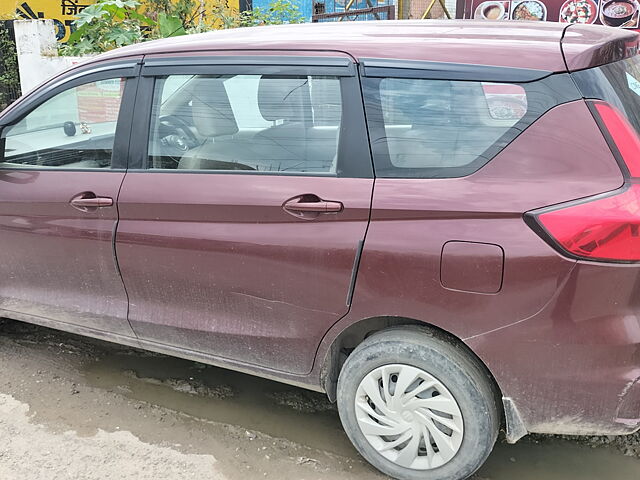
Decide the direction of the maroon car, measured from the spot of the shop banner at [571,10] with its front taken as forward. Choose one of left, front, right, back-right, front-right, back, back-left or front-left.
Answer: front

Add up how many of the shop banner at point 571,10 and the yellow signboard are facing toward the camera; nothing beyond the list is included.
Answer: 2

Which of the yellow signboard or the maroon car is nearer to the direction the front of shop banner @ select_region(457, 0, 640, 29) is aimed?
the maroon car

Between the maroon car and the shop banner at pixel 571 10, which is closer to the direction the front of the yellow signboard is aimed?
the maroon car

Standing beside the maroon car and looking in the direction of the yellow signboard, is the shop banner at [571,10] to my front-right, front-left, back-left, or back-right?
front-right

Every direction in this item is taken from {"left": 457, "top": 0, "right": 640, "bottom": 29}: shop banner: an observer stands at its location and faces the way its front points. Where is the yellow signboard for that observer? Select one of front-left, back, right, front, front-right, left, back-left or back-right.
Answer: right

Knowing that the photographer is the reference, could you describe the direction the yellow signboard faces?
facing the viewer

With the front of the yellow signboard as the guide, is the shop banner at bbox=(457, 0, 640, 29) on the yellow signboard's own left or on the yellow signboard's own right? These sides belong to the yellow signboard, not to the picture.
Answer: on the yellow signboard's own left

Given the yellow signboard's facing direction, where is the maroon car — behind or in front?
in front
